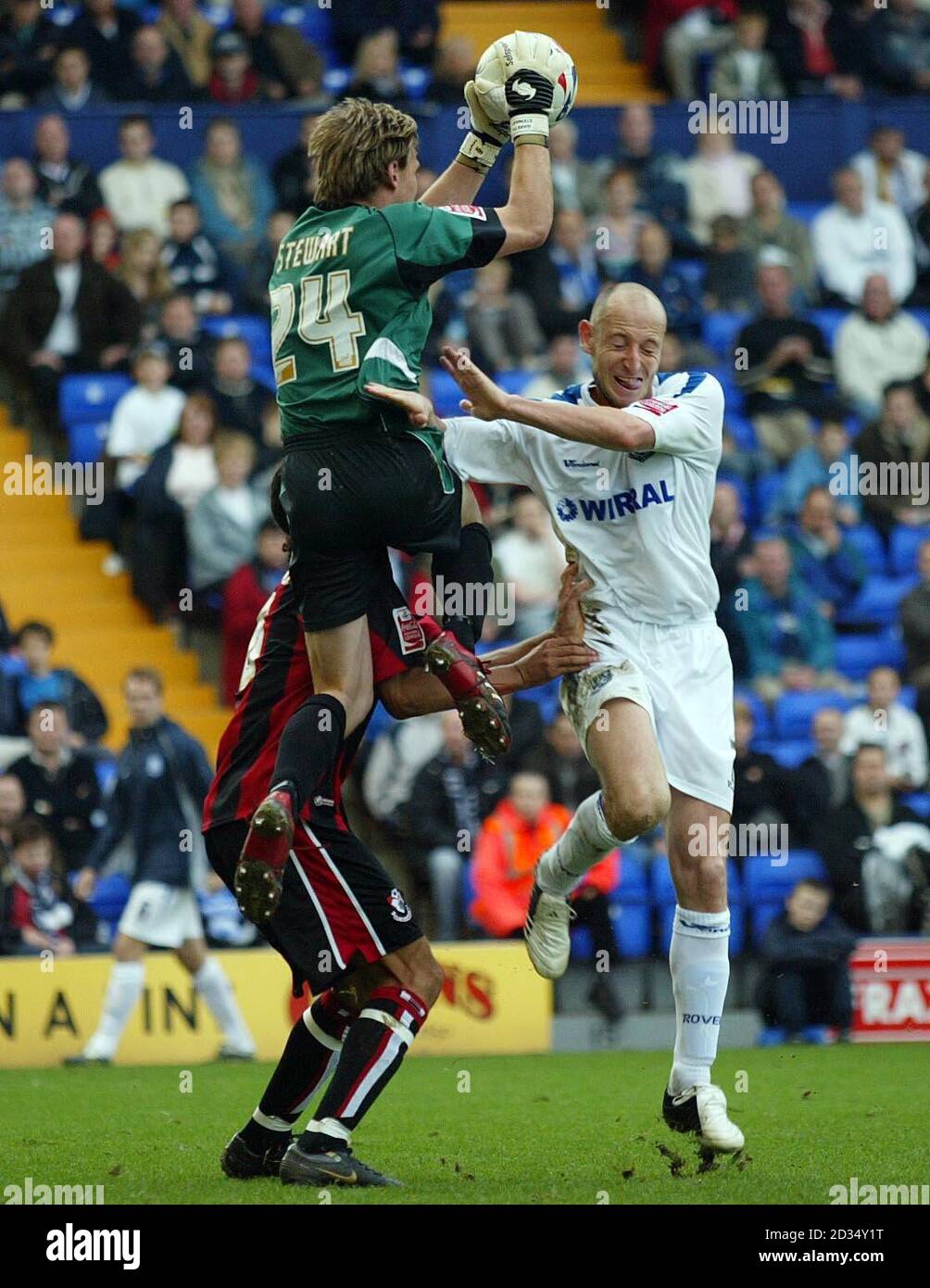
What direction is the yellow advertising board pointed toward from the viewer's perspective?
toward the camera

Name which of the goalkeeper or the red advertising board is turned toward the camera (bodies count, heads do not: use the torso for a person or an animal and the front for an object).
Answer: the red advertising board

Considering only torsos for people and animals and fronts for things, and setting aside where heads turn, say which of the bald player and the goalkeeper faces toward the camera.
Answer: the bald player

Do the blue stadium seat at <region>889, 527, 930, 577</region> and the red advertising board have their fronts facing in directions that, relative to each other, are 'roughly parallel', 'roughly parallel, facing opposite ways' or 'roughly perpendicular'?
roughly parallel

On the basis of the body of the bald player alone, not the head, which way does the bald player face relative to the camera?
toward the camera

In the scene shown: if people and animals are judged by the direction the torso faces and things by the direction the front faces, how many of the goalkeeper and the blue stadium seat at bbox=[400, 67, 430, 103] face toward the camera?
1

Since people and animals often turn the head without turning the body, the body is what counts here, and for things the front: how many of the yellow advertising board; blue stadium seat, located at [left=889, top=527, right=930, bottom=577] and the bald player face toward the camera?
3

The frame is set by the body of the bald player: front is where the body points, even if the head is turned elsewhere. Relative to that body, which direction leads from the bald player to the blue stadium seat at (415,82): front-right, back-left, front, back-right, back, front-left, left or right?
back

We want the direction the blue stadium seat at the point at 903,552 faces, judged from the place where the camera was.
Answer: facing the viewer

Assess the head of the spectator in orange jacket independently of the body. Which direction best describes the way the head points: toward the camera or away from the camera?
toward the camera

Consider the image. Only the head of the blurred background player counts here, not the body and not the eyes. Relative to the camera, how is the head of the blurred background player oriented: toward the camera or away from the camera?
toward the camera

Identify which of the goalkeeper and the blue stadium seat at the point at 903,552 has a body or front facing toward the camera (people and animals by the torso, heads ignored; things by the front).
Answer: the blue stadium seat

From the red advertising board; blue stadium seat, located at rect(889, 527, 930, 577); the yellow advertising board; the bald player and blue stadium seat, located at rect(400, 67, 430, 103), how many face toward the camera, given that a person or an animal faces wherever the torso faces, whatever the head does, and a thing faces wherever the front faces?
5

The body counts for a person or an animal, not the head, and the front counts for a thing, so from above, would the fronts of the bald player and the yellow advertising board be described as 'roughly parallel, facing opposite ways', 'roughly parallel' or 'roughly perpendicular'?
roughly parallel

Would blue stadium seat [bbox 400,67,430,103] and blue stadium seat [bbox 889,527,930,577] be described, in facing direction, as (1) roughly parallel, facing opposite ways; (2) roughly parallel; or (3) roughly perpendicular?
roughly parallel
